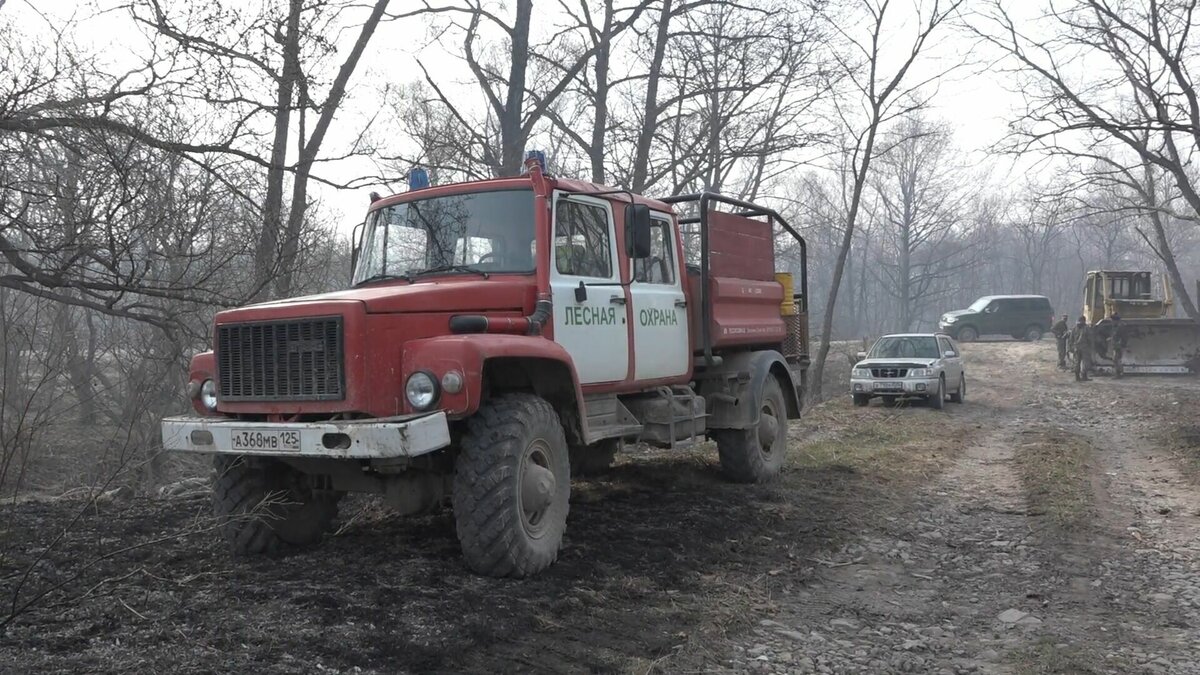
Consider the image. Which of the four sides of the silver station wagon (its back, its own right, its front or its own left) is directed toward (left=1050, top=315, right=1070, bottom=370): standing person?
back

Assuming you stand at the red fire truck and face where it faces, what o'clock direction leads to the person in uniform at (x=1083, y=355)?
The person in uniform is roughly at 6 o'clock from the red fire truck.

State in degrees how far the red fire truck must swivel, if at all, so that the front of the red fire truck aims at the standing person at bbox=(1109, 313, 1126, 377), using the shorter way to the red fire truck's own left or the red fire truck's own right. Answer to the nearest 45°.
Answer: approximately 180°

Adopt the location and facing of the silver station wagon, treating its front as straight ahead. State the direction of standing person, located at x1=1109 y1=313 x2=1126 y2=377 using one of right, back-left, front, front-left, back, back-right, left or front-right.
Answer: back

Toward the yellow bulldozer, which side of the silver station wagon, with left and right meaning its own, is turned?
back

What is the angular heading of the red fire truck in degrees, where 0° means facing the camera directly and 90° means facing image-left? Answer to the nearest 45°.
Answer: approximately 45°

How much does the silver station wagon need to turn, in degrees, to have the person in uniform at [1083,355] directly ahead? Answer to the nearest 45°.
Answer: approximately 180°
